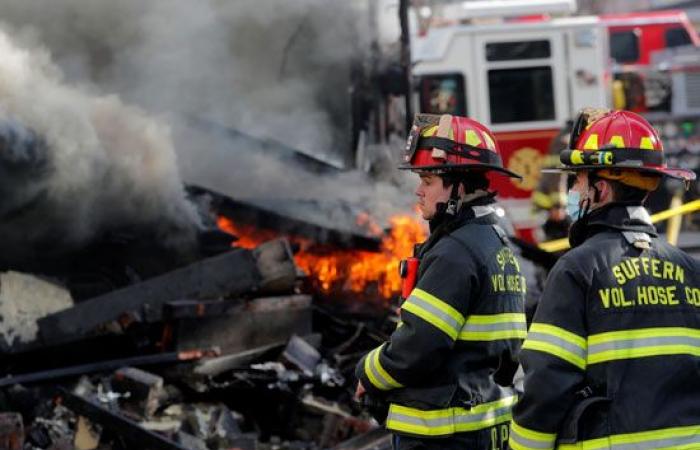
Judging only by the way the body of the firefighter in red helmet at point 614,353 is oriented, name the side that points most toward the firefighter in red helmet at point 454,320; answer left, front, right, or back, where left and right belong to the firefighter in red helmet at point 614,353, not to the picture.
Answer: front

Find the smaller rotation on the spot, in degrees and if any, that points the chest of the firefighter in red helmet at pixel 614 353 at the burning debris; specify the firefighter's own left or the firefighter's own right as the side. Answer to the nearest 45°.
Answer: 0° — they already face it

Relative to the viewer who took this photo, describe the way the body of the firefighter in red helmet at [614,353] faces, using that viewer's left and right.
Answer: facing away from the viewer and to the left of the viewer

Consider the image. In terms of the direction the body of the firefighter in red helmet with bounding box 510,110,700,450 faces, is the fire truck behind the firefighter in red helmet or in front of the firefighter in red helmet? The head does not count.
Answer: in front

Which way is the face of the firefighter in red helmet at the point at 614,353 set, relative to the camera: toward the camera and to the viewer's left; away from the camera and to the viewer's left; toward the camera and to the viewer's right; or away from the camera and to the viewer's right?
away from the camera and to the viewer's left

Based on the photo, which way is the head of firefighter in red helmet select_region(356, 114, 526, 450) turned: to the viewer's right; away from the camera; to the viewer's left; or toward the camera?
to the viewer's left

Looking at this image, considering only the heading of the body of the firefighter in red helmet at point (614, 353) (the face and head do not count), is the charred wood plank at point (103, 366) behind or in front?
in front

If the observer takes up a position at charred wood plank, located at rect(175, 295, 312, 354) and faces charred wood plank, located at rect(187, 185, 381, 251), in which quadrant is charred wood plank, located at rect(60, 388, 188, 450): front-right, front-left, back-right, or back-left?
back-left

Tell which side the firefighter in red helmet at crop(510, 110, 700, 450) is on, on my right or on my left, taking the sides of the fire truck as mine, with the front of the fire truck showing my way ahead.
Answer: on my left
